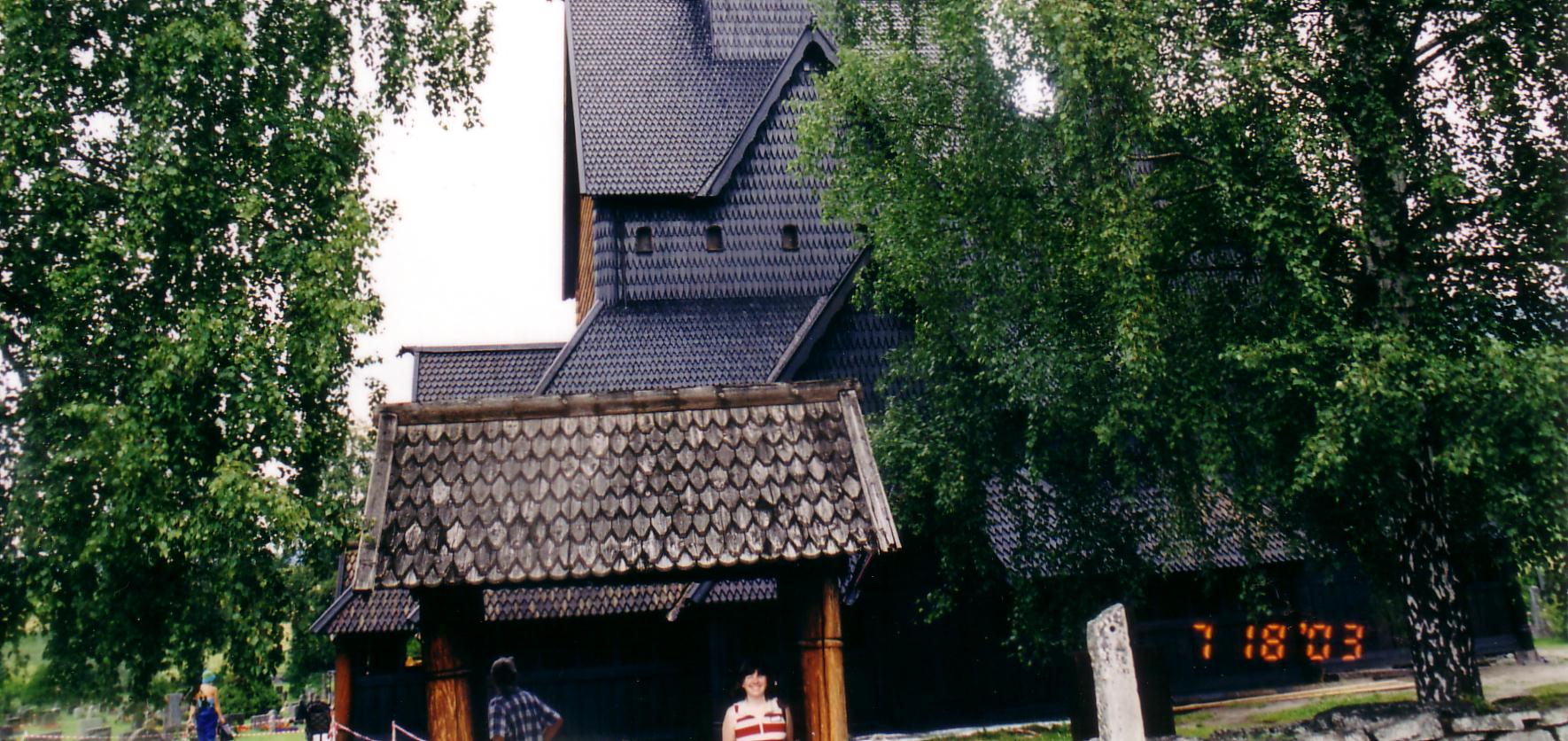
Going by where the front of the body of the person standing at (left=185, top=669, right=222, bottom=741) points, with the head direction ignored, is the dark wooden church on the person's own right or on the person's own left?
on the person's own right

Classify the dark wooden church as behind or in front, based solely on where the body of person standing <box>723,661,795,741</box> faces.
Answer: behind

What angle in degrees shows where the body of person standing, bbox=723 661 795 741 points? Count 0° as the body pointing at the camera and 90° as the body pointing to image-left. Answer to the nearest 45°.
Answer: approximately 0°

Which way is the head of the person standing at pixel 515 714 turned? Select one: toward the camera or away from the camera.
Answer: away from the camera

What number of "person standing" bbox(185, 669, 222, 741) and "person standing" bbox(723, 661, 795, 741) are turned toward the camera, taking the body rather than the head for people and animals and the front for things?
1

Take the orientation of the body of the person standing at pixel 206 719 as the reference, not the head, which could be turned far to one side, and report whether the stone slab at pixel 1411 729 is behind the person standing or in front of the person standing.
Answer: behind

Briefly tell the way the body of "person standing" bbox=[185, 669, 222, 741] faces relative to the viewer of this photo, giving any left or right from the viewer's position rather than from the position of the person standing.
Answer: facing away from the viewer

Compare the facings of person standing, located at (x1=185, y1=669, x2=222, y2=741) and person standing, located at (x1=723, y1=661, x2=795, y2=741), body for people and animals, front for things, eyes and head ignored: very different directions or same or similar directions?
very different directions
